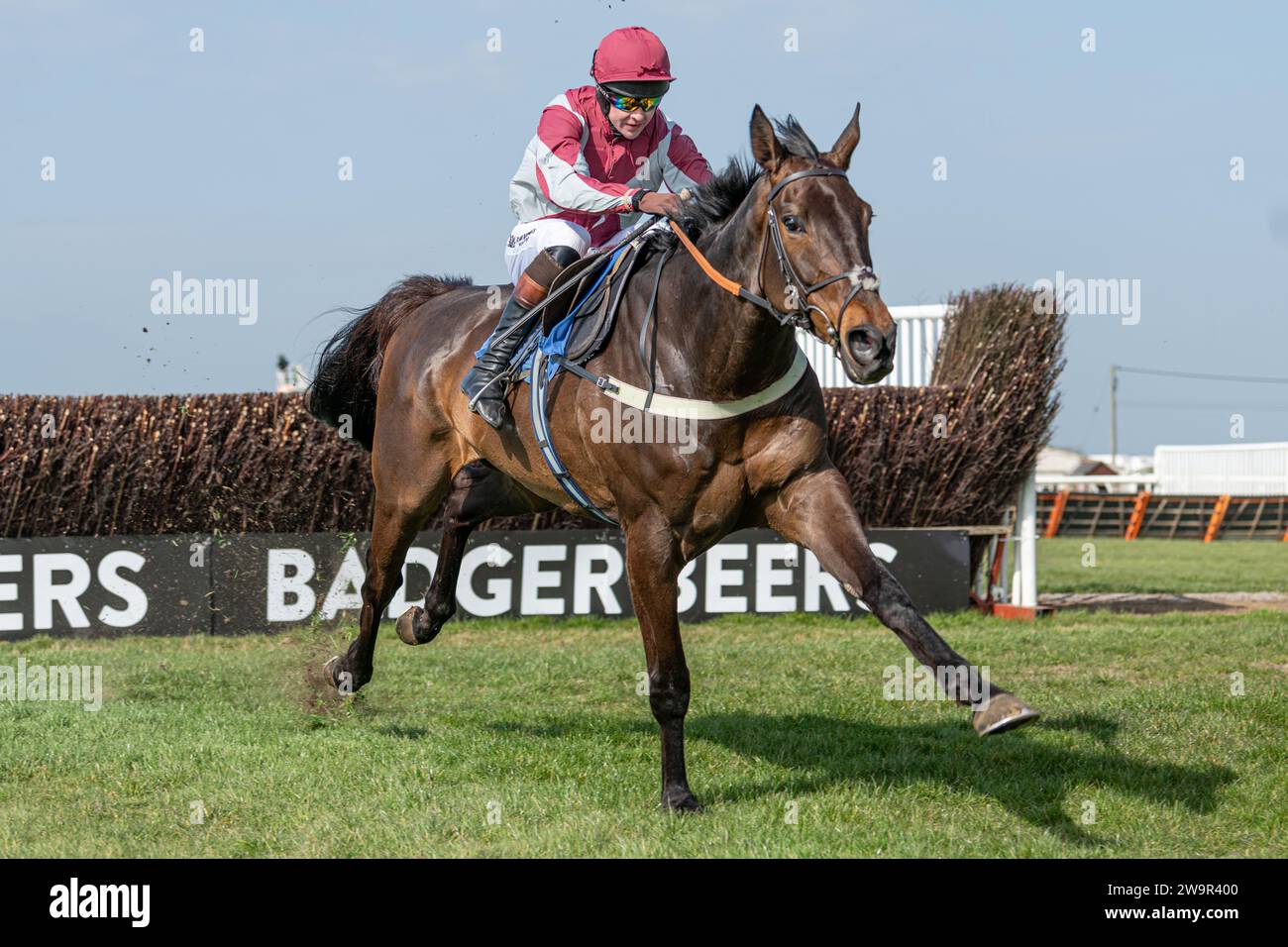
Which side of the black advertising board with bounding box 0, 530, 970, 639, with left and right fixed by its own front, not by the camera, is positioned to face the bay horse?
front

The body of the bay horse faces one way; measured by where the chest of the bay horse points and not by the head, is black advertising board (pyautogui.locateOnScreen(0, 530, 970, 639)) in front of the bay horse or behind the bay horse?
behind

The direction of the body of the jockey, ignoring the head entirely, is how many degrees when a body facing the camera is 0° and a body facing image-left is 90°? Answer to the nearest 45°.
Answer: approximately 315°

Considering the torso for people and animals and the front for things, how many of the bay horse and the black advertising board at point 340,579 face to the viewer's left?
0

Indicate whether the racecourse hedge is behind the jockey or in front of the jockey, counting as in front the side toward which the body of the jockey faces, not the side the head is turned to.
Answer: behind

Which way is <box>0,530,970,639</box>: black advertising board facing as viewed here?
toward the camera

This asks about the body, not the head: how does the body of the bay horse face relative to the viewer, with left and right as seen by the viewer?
facing the viewer and to the right of the viewer

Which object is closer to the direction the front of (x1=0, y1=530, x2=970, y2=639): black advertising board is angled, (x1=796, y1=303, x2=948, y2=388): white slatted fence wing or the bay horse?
the bay horse
